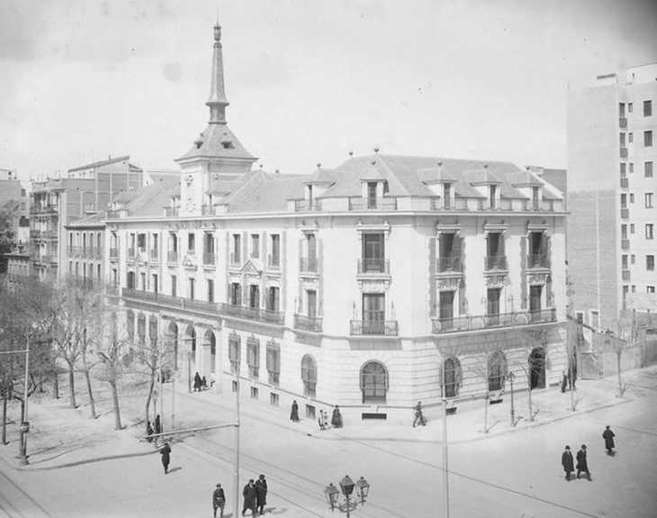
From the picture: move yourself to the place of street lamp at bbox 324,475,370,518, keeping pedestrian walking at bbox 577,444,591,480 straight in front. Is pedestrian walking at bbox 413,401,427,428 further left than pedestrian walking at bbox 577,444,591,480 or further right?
left

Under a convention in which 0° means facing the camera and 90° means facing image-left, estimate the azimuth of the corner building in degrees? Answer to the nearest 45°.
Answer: approximately 45°

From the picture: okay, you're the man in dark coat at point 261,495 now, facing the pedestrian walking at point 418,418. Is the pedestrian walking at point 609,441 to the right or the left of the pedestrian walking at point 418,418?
right
